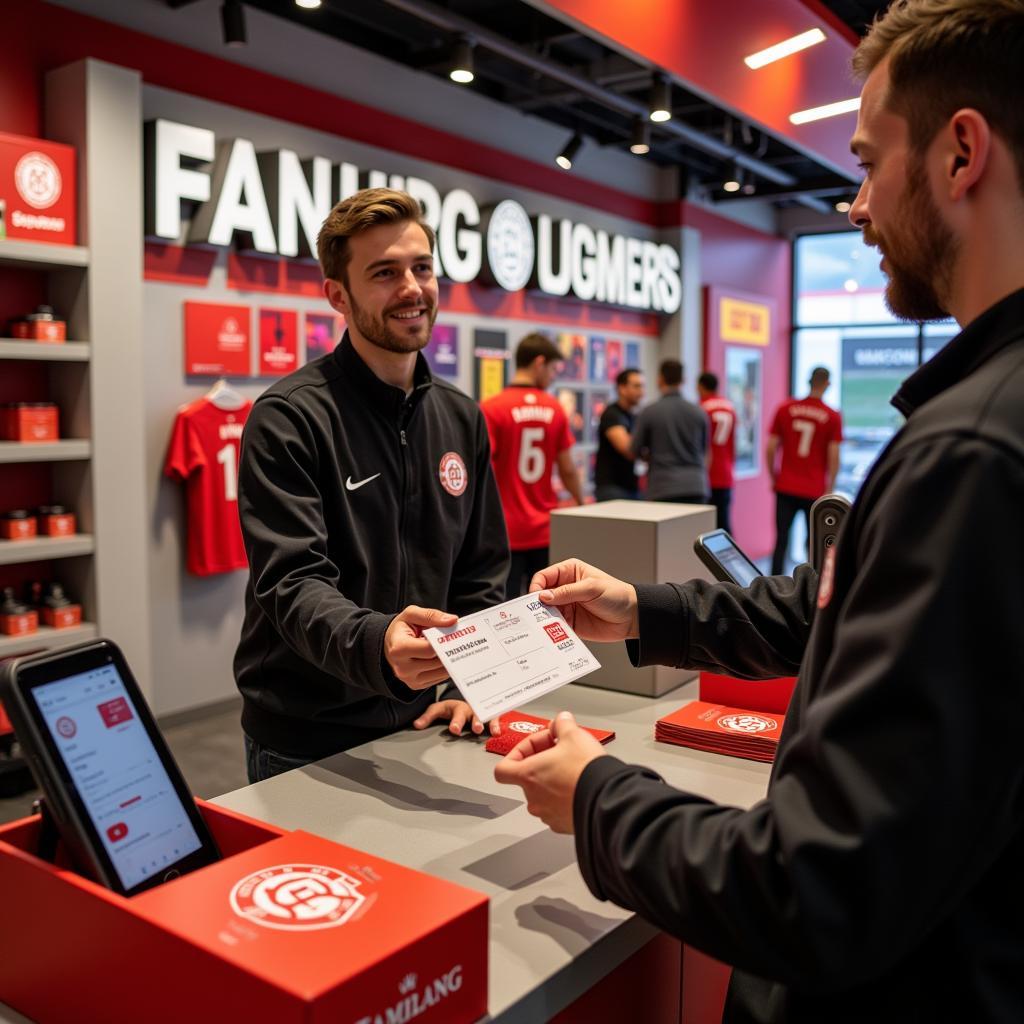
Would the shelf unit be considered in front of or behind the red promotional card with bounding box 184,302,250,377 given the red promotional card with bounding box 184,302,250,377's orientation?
in front

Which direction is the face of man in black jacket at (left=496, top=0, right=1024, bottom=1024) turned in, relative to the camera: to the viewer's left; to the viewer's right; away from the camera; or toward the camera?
to the viewer's left

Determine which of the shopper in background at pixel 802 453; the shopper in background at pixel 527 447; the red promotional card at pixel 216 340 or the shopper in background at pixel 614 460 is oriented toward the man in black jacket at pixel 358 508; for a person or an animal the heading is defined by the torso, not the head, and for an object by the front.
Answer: the red promotional card

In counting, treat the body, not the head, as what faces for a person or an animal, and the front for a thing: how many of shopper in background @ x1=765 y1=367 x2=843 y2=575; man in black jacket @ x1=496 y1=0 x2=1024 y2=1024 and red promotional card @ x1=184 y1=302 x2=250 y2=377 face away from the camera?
1

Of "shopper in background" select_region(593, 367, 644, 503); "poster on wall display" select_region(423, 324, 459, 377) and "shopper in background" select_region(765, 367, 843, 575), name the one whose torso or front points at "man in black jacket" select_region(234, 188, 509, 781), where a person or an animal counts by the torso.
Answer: the poster on wall display

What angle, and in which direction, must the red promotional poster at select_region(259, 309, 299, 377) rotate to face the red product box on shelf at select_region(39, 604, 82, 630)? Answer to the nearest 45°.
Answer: approximately 45° to its right

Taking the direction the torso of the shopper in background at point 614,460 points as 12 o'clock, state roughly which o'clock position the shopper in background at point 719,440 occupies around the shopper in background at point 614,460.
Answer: the shopper in background at point 719,440 is roughly at 10 o'clock from the shopper in background at point 614,460.

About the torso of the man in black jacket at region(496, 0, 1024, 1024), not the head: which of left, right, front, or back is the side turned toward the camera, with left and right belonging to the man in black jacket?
left

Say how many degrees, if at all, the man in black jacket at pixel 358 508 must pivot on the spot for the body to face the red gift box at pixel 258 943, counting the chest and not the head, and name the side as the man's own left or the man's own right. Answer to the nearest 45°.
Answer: approximately 45° to the man's own right

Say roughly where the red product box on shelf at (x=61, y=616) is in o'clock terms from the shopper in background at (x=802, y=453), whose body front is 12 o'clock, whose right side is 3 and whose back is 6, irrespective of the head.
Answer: The red product box on shelf is roughly at 7 o'clock from the shopper in background.

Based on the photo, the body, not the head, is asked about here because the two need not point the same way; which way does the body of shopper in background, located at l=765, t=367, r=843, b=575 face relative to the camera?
away from the camera

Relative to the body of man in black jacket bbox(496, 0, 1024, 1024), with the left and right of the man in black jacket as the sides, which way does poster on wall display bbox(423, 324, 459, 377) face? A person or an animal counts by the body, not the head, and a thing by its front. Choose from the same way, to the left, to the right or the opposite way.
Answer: to the left

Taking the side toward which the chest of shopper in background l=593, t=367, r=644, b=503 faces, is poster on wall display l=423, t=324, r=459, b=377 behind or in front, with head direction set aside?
behind
